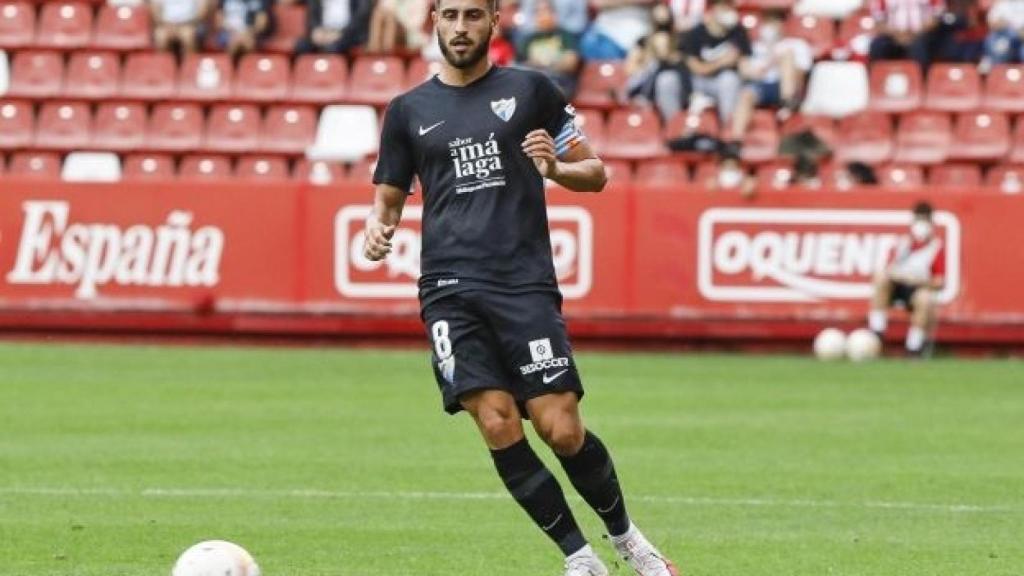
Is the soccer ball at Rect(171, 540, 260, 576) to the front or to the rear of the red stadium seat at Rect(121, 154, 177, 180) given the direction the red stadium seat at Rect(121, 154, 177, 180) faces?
to the front

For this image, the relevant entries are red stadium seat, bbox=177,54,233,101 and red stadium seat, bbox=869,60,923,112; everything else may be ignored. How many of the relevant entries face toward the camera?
2

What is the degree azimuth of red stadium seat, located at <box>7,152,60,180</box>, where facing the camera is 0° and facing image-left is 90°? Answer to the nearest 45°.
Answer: approximately 0°

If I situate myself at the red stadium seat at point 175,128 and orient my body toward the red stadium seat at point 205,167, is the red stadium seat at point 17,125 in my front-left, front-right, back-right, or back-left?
back-right

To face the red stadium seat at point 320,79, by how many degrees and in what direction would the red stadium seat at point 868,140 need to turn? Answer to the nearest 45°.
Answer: approximately 90° to its right

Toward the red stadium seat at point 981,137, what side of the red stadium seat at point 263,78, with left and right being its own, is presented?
left

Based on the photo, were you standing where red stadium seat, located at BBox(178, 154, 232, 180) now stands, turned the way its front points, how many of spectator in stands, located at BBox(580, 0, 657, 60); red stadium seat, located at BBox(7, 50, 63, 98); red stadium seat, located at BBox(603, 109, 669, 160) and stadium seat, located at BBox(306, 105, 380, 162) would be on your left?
3

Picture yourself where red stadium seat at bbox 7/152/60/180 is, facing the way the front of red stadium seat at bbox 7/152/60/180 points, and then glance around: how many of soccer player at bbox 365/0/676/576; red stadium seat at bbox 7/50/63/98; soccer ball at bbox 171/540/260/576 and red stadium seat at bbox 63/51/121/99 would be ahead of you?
2

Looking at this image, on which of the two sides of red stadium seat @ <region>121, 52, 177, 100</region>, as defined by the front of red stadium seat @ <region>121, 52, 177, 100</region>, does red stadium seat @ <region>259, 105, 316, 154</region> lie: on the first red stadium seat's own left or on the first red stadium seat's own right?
on the first red stadium seat's own left
